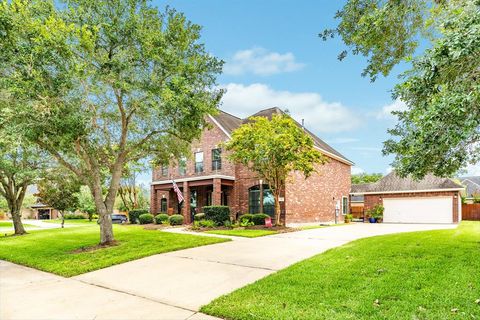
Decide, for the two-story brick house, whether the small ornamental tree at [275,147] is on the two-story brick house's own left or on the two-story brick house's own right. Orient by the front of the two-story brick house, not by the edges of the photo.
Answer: on the two-story brick house's own left

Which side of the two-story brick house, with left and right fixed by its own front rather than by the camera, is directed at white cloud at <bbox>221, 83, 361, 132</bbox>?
back

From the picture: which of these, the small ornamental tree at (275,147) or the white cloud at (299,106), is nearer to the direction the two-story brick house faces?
the small ornamental tree

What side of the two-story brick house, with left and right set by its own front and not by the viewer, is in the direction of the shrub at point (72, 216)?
right

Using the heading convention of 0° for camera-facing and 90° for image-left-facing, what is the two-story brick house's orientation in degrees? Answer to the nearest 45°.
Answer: approximately 45°
